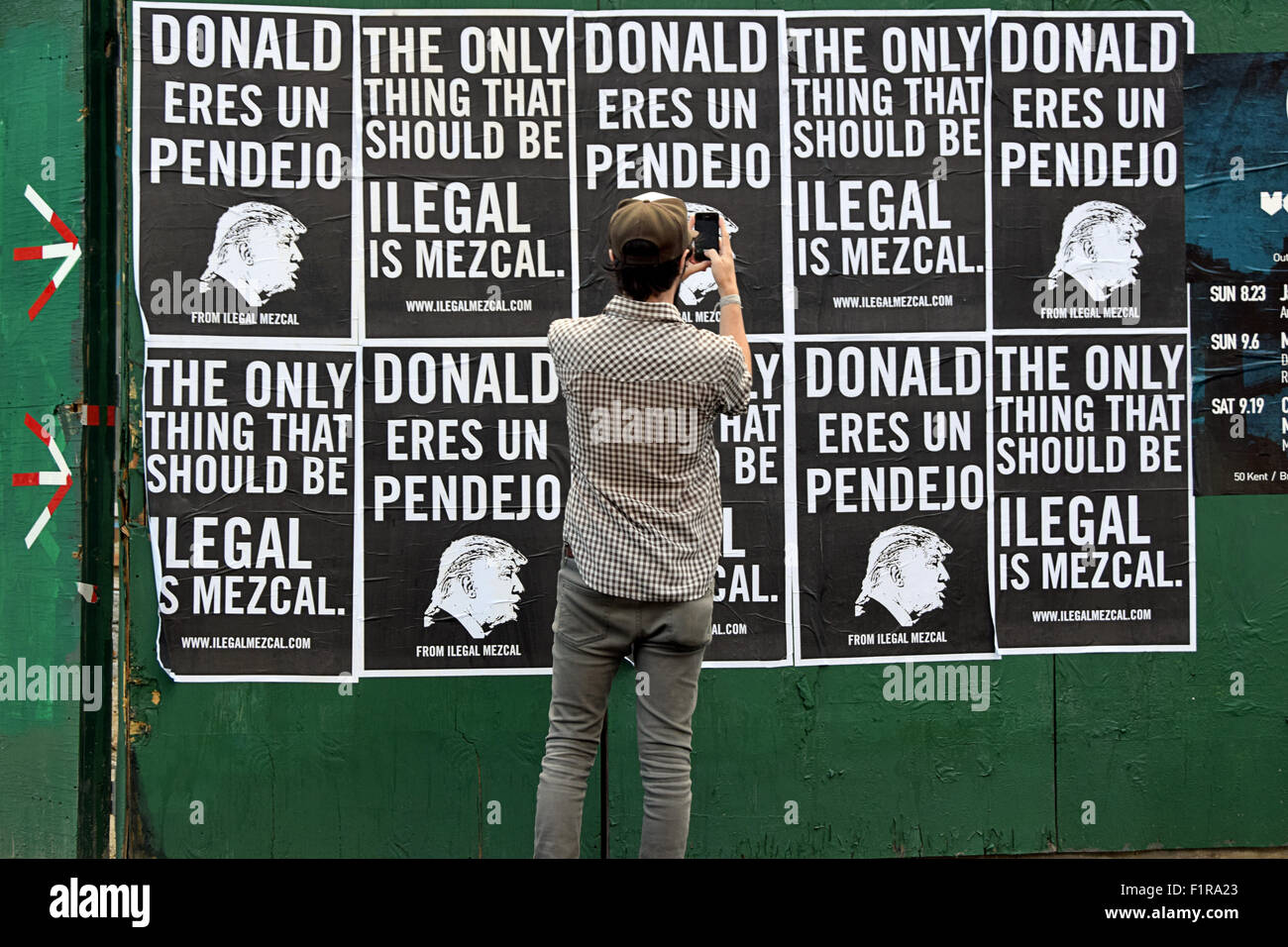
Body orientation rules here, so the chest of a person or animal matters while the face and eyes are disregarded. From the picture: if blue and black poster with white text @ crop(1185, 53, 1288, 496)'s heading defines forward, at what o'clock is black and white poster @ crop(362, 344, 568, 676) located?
black and white poster @ crop(362, 344, 568, 676) is roughly at 2 o'clock from blue and black poster with white text @ crop(1185, 53, 1288, 496).

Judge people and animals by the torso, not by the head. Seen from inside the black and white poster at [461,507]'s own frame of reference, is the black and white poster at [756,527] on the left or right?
on its left

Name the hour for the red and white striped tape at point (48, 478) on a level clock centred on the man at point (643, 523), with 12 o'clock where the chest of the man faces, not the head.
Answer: The red and white striped tape is roughly at 10 o'clock from the man.
